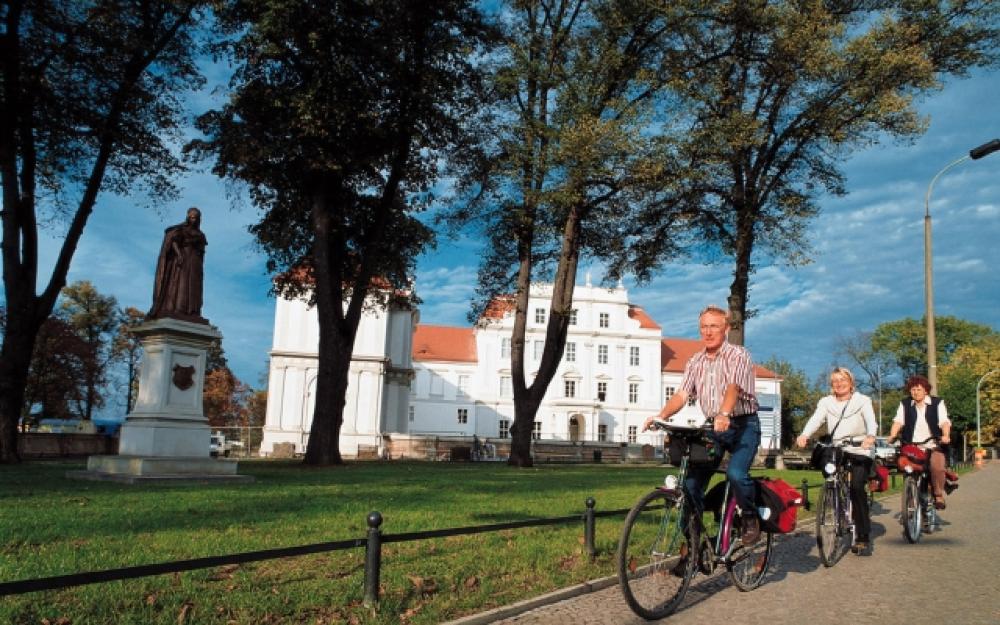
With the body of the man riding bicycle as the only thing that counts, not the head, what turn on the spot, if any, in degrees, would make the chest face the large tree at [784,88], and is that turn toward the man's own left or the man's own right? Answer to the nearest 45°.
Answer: approximately 135° to the man's own right

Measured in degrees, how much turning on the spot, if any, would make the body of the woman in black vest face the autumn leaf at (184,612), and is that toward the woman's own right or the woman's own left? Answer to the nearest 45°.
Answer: approximately 45° to the woman's own right

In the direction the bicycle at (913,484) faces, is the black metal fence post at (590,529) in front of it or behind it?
in front

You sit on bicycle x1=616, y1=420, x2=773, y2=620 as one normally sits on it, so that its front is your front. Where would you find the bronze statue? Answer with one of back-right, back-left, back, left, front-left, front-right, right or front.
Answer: right

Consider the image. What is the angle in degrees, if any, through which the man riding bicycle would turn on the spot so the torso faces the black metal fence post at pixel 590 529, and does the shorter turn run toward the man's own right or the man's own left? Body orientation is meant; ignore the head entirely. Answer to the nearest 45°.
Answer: approximately 90° to the man's own right

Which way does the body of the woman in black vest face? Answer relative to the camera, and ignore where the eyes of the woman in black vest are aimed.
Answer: toward the camera

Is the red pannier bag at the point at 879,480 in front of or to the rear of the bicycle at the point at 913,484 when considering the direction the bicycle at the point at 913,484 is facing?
in front

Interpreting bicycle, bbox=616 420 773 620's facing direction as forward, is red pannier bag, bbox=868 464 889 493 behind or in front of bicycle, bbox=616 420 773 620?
behind

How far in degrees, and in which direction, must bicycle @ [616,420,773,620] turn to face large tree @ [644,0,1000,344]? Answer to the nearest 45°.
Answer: approximately 135° to its right

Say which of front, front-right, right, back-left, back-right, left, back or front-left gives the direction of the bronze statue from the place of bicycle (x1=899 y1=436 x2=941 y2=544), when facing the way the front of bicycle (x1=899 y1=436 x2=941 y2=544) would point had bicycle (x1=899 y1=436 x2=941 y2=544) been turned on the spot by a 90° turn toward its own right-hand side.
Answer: front

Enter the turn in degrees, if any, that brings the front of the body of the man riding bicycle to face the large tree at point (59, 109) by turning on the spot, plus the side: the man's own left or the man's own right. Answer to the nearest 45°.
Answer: approximately 90° to the man's own right

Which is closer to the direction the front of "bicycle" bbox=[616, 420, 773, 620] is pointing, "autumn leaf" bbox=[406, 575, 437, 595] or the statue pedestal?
the autumn leaf

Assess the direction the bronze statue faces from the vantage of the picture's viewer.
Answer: facing the viewer and to the right of the viewer

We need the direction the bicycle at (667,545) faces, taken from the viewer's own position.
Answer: facing the viewer and to the left of the viewer
